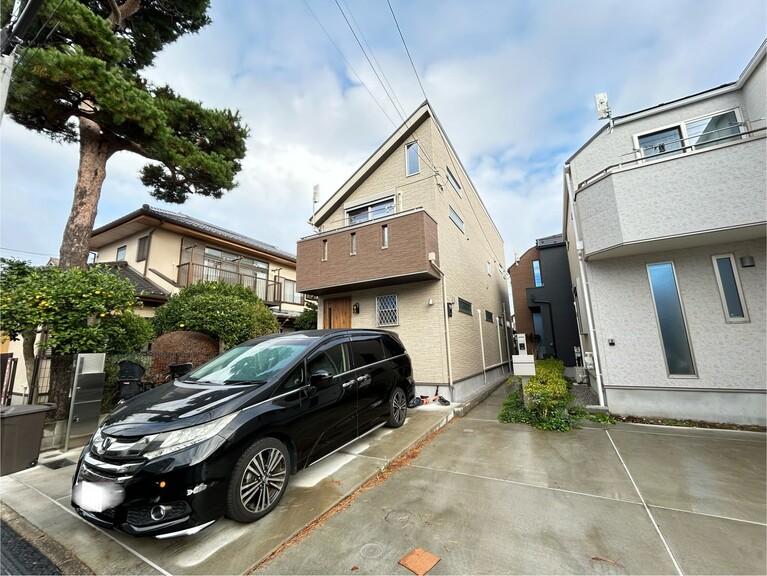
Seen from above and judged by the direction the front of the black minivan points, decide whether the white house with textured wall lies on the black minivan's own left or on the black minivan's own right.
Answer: on the black minivan's own left

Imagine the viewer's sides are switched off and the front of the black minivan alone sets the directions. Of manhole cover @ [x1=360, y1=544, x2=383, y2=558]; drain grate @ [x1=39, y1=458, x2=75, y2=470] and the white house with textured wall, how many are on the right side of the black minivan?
1

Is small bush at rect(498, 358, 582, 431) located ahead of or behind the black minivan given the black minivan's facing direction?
behind

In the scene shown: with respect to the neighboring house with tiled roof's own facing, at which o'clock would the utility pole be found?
The utility pole is roughly at 2 o'clock from the neighboring house with tiled roof.

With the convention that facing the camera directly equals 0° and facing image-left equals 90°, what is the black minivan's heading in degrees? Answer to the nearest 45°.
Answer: approximately 45°

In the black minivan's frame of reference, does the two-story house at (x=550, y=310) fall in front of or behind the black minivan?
behind
